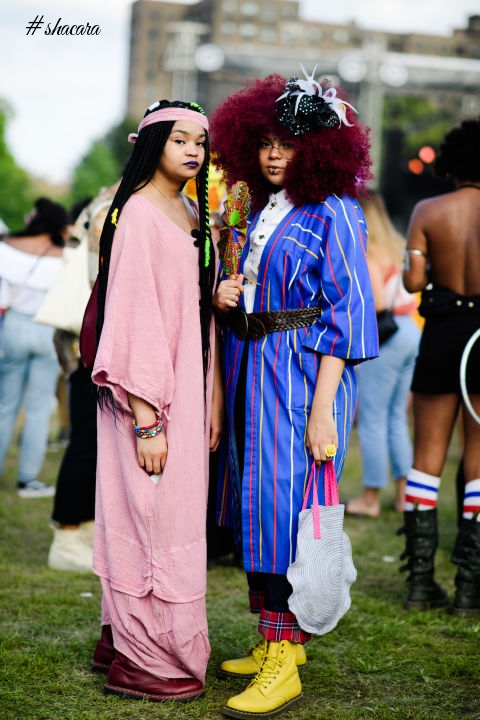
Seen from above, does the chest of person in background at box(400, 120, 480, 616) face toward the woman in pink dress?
no

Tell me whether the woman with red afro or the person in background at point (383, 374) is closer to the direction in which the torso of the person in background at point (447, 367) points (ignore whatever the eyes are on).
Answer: the person in background

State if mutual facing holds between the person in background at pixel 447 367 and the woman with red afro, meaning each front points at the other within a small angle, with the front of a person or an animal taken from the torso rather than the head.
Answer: no

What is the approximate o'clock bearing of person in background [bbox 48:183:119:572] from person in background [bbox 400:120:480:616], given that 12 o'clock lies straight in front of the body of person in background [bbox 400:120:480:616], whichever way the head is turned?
person in background [bbox 48:183:119:572] is roughly at 9 o'clock from person in background [bbox 400:120:480:616].

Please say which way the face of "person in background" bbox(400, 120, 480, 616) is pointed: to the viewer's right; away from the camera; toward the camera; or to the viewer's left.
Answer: away from the camera

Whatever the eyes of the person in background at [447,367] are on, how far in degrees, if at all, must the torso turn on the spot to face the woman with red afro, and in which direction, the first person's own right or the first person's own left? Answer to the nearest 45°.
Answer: approximately 180°

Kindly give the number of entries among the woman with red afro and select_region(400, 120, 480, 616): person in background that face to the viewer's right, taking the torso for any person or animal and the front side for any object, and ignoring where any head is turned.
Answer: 0

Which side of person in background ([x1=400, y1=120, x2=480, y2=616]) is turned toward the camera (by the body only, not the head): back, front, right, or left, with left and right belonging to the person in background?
back

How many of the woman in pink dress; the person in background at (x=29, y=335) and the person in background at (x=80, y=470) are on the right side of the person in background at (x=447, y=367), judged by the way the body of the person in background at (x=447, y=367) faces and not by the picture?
0
